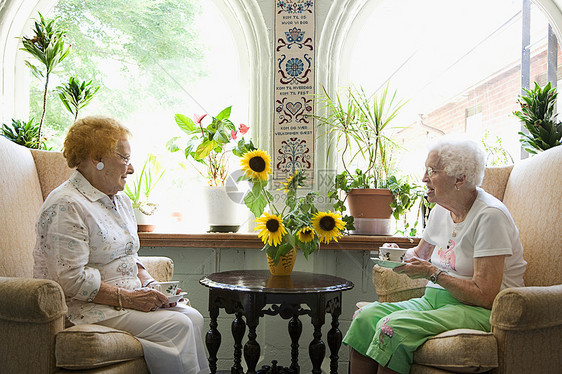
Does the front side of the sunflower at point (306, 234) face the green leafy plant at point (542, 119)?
no

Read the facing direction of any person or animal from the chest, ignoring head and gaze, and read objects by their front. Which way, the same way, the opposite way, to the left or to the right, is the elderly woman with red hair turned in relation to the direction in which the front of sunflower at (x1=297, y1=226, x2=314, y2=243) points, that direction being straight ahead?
to the left

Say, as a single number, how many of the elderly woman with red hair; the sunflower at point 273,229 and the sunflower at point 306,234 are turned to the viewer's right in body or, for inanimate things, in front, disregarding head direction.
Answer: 1

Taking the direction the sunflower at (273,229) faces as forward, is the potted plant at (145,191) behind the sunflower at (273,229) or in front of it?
behind

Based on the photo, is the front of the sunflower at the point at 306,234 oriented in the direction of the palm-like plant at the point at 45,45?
no

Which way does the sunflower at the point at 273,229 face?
toward the camera

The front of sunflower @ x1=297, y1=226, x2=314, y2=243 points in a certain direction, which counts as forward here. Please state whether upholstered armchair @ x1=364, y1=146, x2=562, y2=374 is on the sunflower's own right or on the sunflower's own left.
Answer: on the sunflower's own left

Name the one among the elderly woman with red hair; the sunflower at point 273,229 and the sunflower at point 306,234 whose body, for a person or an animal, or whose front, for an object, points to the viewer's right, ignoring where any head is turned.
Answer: the elderly woman with red hair

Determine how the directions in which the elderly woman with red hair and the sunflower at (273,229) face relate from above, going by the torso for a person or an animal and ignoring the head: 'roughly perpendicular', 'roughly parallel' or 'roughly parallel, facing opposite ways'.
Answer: roughly perpendicular

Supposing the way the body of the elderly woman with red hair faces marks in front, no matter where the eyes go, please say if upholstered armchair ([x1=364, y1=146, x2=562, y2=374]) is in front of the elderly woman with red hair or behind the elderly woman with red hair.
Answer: in front

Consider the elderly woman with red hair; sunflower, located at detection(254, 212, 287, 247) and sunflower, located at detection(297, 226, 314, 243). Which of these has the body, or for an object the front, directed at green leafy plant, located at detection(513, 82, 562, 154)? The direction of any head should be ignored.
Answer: the elderly woman with red hair

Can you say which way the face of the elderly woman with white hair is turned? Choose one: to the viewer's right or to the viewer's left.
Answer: to the viewer's left

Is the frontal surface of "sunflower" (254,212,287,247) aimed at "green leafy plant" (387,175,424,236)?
no

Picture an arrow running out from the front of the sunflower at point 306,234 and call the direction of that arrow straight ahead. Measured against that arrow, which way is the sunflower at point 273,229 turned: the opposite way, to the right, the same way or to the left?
the same way

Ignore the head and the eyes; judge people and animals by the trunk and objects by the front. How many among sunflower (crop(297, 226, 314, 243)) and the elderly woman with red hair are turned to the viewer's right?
1

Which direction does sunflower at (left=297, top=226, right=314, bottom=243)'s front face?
toward the camera

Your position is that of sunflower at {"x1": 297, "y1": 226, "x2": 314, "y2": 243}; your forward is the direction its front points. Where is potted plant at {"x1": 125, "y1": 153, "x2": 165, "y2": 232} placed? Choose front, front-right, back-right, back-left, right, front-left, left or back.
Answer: back-right

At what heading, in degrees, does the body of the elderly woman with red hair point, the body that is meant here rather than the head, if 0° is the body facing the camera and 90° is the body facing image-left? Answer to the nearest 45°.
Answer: approximately 270°

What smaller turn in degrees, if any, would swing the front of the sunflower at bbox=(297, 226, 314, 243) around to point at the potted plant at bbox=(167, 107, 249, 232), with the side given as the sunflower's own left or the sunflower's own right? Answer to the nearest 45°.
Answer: approximately 135° to the sunflower's own right
